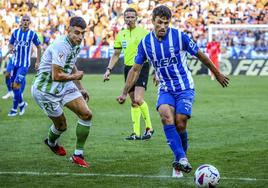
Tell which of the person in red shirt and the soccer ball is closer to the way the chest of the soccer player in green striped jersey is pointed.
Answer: the soccer ball

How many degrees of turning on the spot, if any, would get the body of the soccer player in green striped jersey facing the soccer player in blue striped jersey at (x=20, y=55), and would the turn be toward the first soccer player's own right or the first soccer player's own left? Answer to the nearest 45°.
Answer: approximately 135° to the first soccer player's own left

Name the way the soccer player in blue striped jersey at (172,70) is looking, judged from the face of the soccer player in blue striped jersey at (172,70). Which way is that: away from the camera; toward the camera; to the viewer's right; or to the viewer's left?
toward the camera

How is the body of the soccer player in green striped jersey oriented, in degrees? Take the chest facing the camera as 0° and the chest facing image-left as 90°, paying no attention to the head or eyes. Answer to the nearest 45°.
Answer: approximately 315°

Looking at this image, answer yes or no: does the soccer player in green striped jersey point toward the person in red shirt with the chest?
no

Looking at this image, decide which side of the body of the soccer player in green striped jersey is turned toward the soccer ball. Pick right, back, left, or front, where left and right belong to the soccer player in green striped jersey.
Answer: front

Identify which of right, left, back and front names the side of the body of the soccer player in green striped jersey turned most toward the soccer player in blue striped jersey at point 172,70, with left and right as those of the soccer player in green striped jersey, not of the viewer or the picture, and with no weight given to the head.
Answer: front

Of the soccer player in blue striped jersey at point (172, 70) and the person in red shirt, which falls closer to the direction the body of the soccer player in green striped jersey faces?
the soccer player in blue striped jersey
